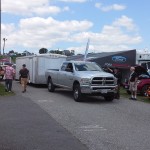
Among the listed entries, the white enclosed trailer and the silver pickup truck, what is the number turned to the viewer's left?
0

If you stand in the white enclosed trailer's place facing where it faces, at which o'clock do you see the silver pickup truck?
The silver pickup truck is roughly at 1 o'clock from the white enclosed trailer.

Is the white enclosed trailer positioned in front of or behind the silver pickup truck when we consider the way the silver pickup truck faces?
behind

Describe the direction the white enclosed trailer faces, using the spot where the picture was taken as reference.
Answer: facing the viewer and to the right of the viewer

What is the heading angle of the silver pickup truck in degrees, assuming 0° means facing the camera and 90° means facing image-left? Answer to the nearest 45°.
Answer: approximately 315°
